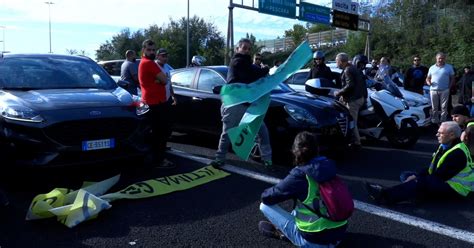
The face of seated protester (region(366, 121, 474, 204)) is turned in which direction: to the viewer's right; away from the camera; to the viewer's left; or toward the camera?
to the viewer's left

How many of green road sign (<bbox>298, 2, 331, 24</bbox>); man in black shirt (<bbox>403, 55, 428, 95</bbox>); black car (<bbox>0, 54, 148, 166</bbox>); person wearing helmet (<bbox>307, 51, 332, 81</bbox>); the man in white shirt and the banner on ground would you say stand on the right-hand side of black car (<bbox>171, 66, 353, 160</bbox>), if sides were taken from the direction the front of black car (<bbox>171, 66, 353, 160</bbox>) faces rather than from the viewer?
2

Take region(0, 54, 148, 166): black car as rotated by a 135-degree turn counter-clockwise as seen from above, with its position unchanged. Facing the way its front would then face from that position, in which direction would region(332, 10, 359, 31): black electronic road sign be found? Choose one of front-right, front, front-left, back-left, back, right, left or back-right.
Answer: front-right

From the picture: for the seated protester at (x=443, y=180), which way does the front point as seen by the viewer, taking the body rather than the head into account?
to the viewer's left

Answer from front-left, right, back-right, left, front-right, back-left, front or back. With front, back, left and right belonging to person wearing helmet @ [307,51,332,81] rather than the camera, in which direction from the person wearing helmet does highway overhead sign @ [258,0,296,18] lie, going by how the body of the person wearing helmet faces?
back

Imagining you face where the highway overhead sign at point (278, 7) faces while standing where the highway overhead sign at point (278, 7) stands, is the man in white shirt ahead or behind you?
ahead

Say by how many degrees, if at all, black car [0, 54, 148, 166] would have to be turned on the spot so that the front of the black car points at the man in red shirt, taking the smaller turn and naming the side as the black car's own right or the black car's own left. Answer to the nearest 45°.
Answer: approximately 90° to the black car's own left

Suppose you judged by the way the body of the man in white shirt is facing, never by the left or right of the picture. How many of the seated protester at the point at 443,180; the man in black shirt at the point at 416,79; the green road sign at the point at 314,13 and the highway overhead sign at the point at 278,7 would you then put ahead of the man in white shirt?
1
